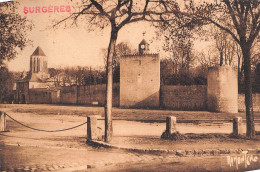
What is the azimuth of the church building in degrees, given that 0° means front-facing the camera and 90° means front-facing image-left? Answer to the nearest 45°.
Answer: approximately 45°
